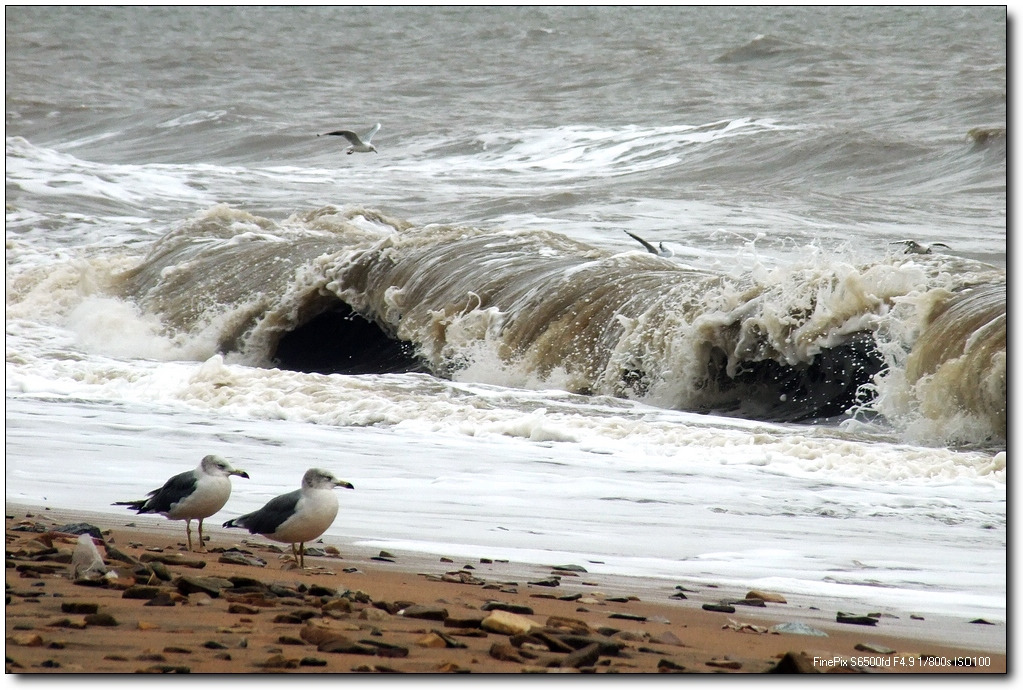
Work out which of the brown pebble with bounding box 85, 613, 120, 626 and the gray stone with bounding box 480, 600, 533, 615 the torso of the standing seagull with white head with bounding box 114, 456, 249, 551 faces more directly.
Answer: the gray stone

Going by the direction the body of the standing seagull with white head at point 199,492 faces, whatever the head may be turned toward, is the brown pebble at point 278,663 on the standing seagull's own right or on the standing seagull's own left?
on the standing seagull's own right

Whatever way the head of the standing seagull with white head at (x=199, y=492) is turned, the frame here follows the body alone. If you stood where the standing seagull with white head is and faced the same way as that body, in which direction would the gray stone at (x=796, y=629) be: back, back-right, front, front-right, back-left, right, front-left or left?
front-right

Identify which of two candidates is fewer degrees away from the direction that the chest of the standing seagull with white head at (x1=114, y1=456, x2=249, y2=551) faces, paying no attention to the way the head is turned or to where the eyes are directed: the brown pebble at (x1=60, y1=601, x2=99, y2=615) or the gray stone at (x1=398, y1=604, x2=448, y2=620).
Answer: the gray stone

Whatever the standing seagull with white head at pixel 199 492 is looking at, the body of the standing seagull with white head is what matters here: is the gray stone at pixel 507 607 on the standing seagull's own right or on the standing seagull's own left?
on the standing seagull's own right

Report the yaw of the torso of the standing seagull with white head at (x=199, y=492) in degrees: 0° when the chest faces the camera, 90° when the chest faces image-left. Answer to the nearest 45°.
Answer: approximately 270°

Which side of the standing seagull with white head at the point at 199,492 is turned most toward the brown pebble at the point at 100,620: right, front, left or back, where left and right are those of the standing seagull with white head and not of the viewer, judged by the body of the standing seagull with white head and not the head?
right

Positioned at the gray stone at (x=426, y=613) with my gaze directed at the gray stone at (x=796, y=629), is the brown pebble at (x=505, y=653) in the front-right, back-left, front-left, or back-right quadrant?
front-right

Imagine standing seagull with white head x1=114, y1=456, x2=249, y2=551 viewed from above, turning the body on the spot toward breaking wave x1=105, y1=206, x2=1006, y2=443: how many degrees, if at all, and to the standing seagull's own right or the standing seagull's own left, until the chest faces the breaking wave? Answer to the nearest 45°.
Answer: approximately 45° to the standing seagull's own left

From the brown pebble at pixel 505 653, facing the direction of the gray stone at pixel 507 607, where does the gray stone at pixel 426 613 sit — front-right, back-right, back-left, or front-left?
front-left

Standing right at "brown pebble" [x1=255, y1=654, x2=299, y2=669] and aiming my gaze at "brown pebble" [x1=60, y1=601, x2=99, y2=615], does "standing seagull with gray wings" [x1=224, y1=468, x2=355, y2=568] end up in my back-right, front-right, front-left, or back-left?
front-right

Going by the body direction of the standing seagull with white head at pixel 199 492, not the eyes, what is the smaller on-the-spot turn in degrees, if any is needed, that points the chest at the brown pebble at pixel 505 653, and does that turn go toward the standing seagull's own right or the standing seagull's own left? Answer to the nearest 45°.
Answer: approximately 45° to the standing seagull's own right
